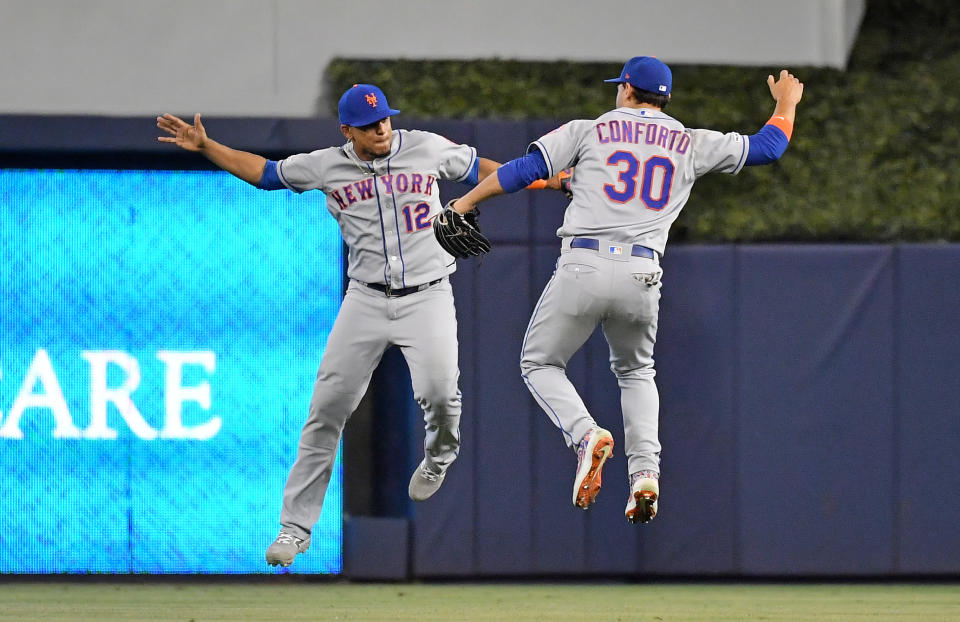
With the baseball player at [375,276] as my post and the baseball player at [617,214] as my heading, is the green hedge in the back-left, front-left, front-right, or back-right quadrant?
front-left

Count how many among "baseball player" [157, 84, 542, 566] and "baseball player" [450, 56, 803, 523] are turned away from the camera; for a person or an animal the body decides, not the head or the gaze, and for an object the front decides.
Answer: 1

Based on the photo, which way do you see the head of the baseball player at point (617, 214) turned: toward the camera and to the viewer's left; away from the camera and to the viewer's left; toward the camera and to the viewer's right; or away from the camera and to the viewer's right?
away from the camera and to the viewer's left

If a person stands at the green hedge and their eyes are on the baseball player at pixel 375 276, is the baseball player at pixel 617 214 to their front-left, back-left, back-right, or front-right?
front-left

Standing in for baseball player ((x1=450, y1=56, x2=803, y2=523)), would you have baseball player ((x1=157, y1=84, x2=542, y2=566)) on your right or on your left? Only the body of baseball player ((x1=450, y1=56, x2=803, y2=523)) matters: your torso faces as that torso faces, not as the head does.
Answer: on your left

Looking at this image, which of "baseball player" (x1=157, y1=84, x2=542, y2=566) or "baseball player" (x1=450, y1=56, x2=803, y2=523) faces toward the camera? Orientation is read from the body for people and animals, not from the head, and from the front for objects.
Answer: "baseball player" (x1=157, y1=84, x2=542, y2=566)

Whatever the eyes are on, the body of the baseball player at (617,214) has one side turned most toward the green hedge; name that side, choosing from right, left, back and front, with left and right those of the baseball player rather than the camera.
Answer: front

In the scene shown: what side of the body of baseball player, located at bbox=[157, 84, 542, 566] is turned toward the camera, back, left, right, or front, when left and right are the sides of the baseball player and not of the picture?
front

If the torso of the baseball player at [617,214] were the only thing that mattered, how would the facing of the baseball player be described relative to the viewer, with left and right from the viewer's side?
facing away from the viewer

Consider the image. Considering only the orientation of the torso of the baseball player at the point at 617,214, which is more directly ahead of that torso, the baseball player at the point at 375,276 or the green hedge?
the green hedge

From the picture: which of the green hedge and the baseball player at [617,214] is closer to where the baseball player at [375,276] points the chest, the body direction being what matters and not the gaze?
the baseball player

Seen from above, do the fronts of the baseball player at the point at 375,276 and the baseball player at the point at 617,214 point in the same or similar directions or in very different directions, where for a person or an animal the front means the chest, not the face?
very different directions

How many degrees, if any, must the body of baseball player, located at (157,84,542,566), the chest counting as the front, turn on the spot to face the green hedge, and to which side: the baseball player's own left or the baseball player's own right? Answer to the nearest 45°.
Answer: approximately 135° to the baseball player's own left

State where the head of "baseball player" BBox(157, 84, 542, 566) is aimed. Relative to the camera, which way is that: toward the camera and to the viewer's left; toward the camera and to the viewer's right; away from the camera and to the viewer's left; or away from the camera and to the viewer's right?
toward the camera and to the viewer's right

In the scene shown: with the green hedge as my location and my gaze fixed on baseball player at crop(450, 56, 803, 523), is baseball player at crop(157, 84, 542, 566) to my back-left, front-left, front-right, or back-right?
front-right

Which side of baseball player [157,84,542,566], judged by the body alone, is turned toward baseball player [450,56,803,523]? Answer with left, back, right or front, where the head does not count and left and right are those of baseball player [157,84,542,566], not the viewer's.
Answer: left
